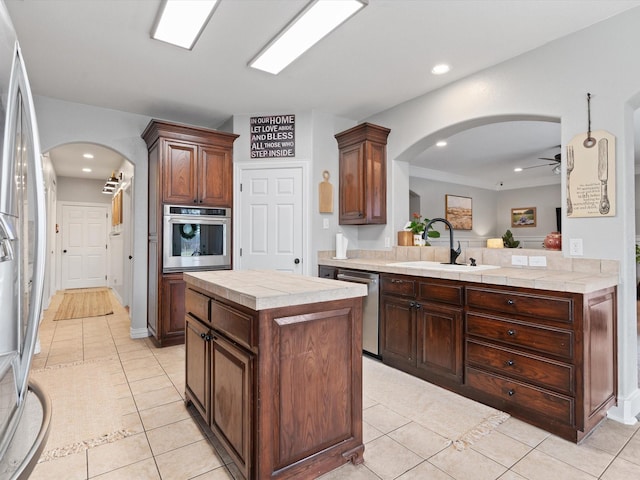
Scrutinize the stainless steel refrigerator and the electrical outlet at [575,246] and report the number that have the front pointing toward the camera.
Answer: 1

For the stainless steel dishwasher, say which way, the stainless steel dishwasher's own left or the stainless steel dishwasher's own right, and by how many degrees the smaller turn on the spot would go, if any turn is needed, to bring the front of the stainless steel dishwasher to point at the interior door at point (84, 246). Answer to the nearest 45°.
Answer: approximately 90° to the stainless steel dishwasher's own right

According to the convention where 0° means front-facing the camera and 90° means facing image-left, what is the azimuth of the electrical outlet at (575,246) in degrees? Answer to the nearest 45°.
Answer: approximately 0°

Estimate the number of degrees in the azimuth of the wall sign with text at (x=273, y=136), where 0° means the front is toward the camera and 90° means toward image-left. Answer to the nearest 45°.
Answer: approximately 0°

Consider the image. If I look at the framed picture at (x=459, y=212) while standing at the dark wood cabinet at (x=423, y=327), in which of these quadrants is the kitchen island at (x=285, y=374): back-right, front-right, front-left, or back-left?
back-left

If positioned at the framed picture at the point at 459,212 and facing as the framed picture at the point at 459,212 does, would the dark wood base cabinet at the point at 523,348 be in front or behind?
in front

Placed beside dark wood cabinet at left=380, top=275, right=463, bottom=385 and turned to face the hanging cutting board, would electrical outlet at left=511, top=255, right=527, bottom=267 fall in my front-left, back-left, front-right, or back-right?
back-right

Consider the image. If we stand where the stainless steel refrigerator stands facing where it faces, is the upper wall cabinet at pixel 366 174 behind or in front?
in front
